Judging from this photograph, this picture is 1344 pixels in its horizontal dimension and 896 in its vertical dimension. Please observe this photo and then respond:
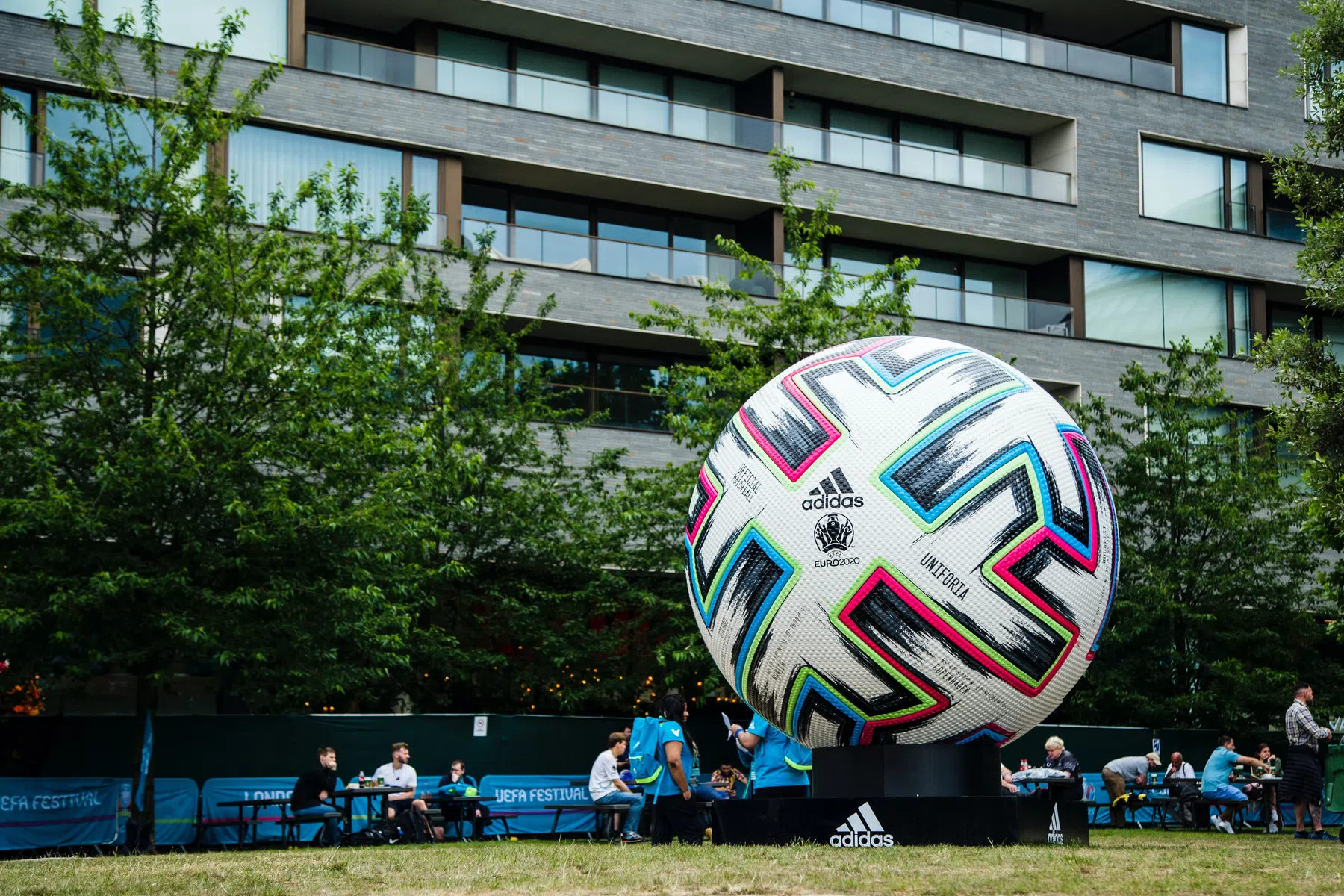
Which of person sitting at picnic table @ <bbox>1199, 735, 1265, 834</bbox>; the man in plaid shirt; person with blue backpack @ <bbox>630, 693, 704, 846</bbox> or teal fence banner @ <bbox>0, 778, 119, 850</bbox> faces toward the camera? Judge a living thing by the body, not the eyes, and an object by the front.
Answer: the teal fence banner

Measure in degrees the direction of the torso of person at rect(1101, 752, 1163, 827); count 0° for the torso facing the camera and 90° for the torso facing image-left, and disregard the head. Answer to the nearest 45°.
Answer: approximately 270°

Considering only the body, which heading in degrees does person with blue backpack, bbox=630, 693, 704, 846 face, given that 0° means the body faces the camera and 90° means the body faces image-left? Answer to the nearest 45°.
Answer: approximately 270°

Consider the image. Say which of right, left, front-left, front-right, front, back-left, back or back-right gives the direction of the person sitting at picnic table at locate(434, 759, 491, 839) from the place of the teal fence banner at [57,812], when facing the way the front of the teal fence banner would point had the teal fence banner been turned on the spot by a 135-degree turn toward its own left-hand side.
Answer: front-right

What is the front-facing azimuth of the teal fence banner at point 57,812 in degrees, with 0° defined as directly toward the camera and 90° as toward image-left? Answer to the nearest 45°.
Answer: approximately 0°

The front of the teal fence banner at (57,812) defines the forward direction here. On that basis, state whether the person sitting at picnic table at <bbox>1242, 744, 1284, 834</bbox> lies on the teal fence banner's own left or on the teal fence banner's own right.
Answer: on the teal fence banner's own left

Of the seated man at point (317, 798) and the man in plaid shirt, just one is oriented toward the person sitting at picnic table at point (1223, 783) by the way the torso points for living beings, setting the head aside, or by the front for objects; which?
the seated man

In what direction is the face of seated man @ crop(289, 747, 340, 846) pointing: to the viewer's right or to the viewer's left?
to the viewer's right

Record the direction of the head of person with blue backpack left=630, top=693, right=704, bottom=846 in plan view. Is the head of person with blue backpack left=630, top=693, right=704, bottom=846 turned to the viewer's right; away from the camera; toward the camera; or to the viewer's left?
to the viewer's right

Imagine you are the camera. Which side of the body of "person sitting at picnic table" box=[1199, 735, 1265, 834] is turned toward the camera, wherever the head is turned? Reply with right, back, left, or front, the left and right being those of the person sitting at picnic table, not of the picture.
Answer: right

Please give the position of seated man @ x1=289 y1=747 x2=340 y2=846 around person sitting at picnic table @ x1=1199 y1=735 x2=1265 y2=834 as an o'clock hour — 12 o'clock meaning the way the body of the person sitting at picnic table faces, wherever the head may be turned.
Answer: The seated man is roughly at 5 o'clock from the person sitting at picnic table.
